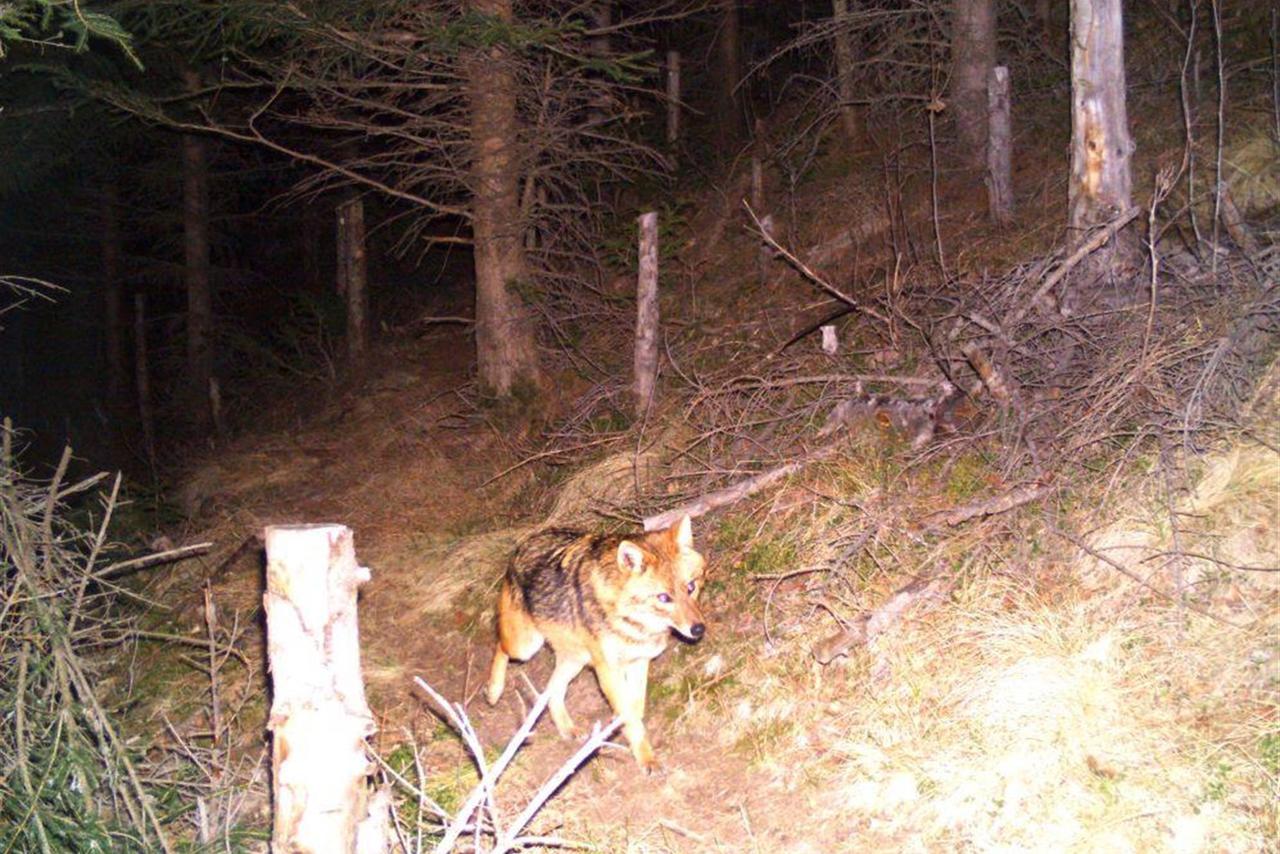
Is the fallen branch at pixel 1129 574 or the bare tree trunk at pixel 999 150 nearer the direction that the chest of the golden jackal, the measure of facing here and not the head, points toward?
the fallen branch

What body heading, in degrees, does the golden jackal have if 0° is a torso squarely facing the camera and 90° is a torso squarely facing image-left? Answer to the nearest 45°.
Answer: approximately 315°

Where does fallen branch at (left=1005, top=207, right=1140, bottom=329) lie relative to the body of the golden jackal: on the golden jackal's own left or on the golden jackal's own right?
on the golden jackal's own left

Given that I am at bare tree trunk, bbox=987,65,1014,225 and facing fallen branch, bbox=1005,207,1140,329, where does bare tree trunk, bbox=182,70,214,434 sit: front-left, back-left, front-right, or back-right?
back-right

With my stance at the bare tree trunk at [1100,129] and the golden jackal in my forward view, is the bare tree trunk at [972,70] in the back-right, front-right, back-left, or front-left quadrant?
back-right

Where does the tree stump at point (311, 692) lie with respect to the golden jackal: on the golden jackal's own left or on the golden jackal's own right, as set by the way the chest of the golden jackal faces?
on the golden jackal's own right

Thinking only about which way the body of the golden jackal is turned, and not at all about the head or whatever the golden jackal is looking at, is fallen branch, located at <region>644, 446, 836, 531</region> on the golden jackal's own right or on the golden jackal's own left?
on the golden jackal's own left

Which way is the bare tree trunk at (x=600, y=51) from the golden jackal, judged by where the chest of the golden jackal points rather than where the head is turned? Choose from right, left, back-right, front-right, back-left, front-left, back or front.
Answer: back-left

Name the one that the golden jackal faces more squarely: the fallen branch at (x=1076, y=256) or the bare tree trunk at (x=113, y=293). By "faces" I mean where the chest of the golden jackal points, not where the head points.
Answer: the fallen branch
